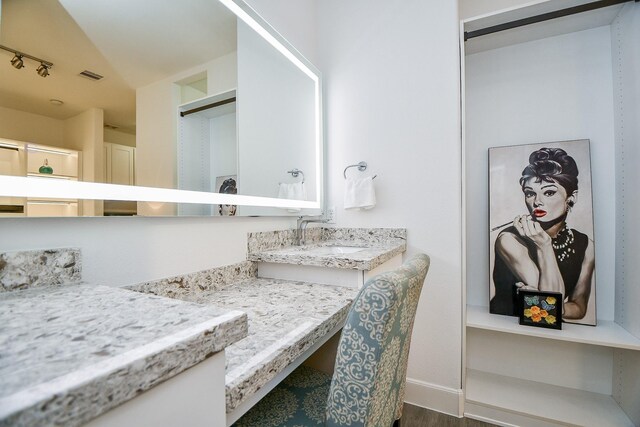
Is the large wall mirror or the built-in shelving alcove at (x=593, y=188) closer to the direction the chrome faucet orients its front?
the built-in shelving alcove

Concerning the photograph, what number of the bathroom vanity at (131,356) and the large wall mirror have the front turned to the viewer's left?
0

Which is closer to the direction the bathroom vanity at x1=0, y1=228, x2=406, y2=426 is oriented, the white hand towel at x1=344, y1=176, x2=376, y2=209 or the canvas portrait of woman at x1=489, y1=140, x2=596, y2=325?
the canvas portrait of woman

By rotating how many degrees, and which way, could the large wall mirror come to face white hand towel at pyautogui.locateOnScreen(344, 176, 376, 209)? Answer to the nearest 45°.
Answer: approximately 45° to its left

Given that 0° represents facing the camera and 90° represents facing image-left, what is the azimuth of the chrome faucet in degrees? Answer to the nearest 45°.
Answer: approximately 270°

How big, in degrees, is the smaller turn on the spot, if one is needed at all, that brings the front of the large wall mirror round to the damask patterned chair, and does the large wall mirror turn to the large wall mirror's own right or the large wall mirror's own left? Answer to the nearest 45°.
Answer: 0° — it already faces it

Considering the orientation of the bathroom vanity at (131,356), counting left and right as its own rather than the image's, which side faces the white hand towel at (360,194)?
left

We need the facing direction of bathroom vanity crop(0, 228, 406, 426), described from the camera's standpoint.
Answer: facing the viewer and to the right of the viewer

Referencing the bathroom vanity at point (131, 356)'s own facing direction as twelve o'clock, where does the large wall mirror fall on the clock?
The large wall mirror is roughly at 7 o'clock from the bathroom vanity.
